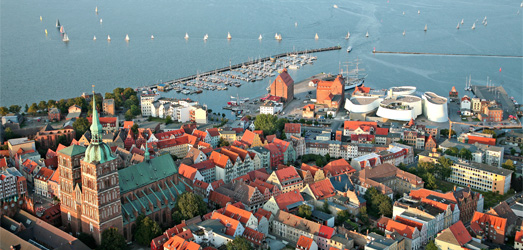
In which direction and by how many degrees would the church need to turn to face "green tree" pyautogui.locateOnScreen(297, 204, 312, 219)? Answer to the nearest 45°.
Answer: approximately 135° to its left

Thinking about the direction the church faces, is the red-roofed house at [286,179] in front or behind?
behind

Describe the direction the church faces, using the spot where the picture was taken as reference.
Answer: facing the viewer and to the left of the viewer

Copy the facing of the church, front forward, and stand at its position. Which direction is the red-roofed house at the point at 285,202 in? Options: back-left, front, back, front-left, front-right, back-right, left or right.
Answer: back-left

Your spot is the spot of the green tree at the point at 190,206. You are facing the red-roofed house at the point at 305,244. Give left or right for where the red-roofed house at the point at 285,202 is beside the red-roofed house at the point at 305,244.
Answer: left

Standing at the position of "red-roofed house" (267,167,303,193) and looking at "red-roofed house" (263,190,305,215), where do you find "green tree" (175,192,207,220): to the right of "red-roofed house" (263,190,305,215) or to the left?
right

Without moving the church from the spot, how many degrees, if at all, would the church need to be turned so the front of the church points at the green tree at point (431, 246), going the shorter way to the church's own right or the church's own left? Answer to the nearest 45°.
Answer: approximately 135° to the church's own left

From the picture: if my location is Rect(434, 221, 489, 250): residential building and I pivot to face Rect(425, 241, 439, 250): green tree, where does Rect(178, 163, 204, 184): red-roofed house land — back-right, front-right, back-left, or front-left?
front-right

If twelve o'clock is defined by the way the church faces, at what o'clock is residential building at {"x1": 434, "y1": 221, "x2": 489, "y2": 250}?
The residential building is roughly at 8 o'clock from the church.

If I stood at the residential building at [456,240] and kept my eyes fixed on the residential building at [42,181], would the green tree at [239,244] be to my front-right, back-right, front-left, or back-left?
front-left

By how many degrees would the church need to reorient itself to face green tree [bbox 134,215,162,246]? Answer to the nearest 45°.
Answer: approximately 90° to its left
